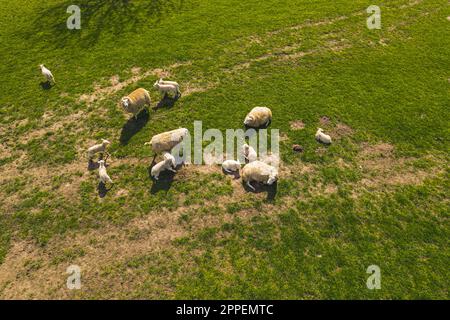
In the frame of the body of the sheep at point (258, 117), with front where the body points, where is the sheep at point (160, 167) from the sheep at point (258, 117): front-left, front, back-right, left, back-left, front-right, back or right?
front

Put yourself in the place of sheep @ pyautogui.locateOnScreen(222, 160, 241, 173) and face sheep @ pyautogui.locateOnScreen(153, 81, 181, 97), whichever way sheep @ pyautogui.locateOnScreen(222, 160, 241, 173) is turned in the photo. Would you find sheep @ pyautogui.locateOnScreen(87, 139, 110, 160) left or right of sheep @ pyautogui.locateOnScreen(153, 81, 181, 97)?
left

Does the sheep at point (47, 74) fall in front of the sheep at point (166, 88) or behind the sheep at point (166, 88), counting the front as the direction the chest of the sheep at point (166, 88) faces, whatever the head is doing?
in front

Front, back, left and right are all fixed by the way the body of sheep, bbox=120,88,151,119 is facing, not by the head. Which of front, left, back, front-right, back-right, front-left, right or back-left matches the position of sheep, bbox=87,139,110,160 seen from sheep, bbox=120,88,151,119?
front

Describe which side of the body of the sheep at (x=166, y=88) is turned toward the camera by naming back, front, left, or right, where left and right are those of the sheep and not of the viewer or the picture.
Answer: left

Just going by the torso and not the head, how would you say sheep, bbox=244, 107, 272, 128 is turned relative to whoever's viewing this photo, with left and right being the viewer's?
facing the viewer and to the left of the viewer

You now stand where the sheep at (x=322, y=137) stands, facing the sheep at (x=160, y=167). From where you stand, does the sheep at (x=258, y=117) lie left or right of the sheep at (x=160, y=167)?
right

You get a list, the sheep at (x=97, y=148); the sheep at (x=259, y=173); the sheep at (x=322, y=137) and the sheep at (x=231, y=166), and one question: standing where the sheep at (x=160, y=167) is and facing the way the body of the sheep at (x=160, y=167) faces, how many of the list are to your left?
1

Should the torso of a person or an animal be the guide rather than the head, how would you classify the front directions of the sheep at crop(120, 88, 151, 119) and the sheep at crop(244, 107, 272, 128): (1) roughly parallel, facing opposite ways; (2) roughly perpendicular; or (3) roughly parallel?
roughly parallel
